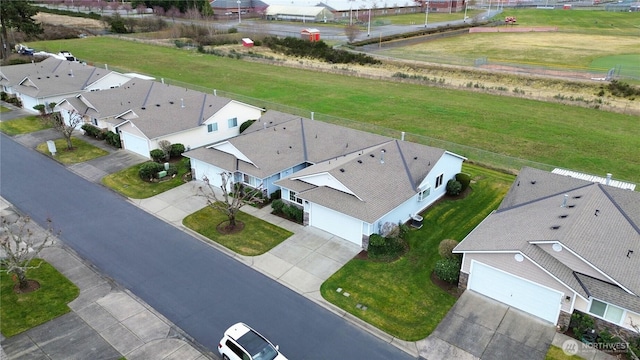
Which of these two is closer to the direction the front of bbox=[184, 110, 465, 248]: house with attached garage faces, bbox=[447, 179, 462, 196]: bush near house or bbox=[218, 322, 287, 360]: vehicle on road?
the vehicle on road

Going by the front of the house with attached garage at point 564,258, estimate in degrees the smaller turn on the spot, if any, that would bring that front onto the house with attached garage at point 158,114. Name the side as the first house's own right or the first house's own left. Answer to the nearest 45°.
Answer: approximately 90° to the first house's own right

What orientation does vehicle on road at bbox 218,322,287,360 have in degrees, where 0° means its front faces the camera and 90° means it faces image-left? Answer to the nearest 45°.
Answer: approximately 315°

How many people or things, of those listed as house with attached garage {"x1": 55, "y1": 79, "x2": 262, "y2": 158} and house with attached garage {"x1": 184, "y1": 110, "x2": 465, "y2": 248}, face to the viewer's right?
0

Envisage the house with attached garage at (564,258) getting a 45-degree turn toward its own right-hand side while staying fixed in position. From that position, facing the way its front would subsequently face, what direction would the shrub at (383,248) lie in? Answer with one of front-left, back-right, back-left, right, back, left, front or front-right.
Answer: front-right

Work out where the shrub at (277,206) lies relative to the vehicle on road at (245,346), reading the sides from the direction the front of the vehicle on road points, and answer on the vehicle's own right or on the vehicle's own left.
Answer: on the vehicle's own left

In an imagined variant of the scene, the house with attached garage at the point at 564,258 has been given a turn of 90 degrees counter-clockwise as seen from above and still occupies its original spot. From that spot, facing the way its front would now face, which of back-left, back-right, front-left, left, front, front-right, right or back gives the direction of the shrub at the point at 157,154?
back

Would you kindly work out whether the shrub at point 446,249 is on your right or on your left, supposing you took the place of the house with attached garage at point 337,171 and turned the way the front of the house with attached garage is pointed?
on your left

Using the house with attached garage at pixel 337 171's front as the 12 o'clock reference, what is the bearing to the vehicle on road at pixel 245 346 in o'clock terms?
The vehicle on road is roughly at 11 o'clock from the house with attached garage.

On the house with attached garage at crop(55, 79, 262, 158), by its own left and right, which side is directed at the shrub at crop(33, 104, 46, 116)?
right

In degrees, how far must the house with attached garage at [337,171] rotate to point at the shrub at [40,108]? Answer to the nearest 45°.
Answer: approximately 90° to its right

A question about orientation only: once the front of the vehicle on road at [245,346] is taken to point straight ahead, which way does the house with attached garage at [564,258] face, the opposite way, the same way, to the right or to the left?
to the right

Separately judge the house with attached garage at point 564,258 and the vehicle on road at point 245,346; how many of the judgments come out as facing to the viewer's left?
0
